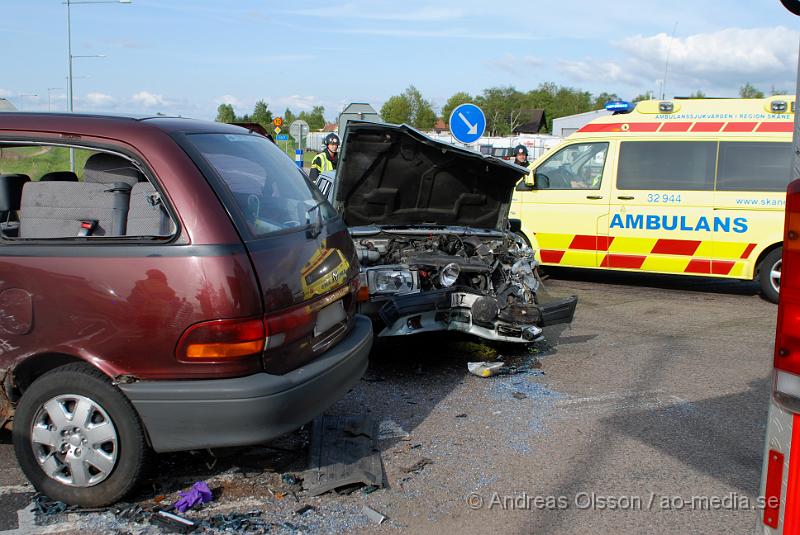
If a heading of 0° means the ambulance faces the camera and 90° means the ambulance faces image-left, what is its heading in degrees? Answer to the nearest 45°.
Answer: approximately 90°

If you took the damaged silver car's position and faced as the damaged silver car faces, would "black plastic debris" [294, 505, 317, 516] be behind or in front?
in front

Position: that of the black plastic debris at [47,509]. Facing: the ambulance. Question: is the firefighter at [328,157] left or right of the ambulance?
left

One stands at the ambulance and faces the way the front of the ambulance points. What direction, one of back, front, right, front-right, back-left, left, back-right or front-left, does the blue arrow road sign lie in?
front-right

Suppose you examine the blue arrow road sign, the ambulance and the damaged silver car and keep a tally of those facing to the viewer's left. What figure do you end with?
1

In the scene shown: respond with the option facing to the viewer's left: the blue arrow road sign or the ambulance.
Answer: the ambulance

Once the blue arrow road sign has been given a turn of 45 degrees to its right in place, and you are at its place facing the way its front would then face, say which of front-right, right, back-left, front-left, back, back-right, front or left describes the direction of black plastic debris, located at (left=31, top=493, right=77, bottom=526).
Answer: front-left

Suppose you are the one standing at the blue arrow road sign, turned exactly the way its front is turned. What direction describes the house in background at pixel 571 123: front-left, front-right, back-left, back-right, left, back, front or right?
back

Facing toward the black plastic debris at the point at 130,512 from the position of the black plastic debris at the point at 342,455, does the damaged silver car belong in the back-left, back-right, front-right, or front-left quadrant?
back-right

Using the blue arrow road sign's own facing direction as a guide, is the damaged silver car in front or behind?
in front

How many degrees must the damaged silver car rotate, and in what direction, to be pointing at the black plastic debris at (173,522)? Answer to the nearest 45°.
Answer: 0° — it already faces it

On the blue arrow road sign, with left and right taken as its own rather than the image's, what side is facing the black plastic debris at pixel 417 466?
front

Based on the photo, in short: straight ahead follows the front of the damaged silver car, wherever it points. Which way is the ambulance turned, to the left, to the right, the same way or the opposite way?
to the right

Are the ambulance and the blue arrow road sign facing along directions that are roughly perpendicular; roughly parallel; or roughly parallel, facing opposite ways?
roughly perpendicular
